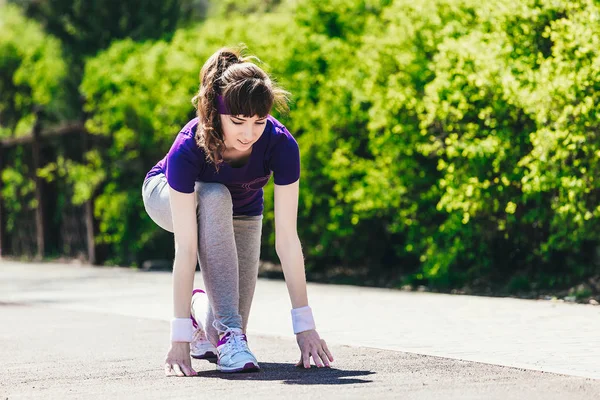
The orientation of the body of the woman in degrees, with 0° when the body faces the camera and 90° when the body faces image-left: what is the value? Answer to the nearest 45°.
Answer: approximately 315°

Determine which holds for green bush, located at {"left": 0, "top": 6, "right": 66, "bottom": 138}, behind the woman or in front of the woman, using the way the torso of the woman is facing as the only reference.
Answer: behind
